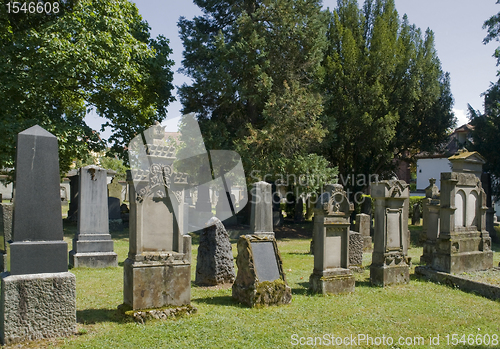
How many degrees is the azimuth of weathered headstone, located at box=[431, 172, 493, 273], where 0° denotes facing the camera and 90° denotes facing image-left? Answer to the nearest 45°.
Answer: approximately 315°

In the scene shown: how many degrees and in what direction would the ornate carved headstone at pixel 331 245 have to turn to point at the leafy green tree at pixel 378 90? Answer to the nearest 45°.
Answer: approximately 135° to its left

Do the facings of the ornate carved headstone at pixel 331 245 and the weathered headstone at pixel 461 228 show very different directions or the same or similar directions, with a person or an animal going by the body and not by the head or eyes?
same or similar directions

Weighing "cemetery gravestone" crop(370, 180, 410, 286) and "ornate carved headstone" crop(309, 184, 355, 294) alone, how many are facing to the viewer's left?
0

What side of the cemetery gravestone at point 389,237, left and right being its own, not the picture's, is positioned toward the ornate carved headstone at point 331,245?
right

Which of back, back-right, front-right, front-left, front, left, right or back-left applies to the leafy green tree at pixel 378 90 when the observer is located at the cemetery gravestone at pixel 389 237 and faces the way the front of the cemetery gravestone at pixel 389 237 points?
back-left

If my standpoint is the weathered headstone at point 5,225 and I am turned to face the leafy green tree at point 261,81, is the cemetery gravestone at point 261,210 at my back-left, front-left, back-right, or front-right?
front-right

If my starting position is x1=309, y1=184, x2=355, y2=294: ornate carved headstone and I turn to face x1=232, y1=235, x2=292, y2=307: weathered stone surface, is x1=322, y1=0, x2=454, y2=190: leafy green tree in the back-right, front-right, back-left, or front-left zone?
back-right

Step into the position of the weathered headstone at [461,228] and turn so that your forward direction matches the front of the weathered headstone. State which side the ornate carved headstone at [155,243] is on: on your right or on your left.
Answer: on your right

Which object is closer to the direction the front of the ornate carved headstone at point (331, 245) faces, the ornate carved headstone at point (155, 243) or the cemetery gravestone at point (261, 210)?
the ornate carved headstone

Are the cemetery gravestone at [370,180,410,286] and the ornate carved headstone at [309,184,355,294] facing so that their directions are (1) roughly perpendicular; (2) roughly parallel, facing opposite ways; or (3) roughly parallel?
roughly parallel

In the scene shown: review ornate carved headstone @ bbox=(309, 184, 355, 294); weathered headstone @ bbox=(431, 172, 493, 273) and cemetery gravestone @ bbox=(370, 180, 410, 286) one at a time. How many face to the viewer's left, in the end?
0

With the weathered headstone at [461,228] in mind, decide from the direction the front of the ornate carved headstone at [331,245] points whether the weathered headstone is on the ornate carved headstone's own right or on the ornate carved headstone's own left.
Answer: on the ornate carved headstone's own left
